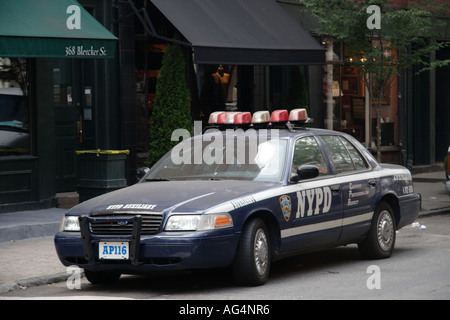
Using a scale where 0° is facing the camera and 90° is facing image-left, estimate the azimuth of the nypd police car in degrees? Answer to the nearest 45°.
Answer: approximately 45°

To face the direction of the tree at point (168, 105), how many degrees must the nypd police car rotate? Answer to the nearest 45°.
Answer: approximately 135° to its right

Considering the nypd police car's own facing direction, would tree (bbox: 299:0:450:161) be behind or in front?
behind
